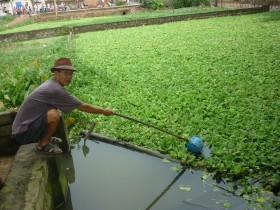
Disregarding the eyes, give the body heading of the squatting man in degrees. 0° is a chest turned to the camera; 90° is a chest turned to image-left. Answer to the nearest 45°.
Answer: approximately 270°

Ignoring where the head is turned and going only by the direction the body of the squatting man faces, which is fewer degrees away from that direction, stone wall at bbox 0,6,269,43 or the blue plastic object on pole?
the blue plastic object on pole

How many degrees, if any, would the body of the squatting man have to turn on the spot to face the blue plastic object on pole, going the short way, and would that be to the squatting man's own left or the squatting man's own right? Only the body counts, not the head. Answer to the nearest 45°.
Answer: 0° — they already face it

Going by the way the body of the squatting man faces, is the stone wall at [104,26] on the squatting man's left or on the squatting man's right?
on the squatting man's left
